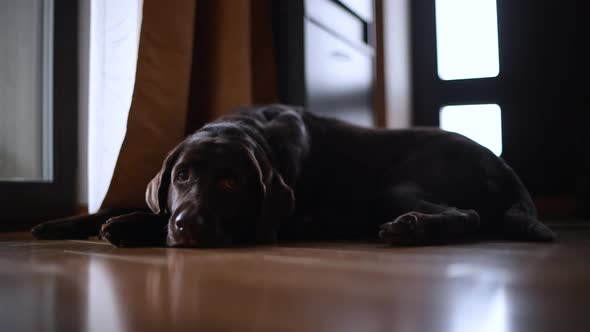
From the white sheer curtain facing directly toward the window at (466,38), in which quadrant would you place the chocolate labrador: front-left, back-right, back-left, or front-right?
front-right

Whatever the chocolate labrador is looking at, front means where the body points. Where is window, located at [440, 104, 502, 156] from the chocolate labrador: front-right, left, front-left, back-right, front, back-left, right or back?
back-right

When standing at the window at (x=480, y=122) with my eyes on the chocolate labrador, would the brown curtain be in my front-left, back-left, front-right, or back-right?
front-right

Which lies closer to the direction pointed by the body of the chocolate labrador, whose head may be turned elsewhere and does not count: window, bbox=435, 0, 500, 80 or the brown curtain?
the brown curtain

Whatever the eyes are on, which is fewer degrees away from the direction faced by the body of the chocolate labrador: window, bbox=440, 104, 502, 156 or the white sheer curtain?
the white sheer curtain

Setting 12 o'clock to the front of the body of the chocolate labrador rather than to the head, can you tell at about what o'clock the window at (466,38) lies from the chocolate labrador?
The window is roughly at 4 o'clock from the chocolate labrador.

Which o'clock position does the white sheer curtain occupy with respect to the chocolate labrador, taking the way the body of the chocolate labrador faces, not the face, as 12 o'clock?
The white sheer curtain is roughly at 1 o'clock from the chocolate labrador.

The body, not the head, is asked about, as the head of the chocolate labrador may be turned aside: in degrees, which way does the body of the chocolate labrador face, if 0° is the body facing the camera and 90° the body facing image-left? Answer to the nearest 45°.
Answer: approximately 90°
